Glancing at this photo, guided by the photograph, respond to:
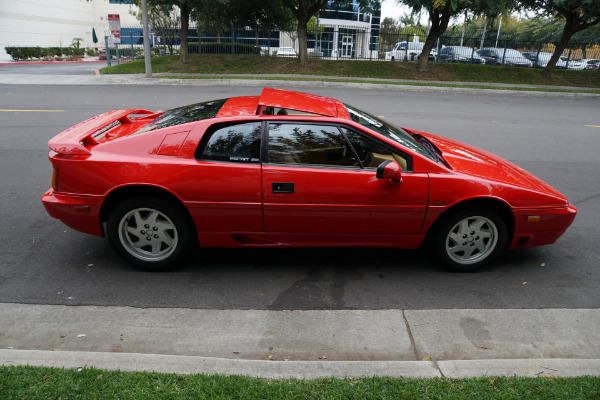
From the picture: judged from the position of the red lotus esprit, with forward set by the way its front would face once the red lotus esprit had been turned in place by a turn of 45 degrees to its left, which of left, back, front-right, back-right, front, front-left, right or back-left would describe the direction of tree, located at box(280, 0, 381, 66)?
front-left

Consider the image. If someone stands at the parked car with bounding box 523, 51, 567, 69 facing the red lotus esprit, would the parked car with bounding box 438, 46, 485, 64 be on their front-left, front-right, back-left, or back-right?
front-right

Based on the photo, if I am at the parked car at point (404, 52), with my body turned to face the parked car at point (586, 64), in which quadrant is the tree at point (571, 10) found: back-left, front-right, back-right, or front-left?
front-right

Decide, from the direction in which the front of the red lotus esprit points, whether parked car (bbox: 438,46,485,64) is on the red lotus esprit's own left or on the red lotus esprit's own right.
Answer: on the red lotus esprit's own left

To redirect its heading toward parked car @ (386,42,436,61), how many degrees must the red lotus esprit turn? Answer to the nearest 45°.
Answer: approximately 90° to its left

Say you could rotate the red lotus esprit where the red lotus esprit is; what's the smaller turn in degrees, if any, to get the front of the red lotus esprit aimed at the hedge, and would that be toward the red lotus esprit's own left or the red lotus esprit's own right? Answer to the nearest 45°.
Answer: approximately 135° to the red lotus esprit's own left

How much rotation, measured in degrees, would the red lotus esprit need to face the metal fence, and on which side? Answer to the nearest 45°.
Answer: approximately 90° to its left

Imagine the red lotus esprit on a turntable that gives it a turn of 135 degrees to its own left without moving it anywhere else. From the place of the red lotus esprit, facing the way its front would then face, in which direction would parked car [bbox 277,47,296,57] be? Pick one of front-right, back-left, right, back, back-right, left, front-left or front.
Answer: front-right

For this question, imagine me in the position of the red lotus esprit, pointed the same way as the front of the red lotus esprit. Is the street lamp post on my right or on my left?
on my left

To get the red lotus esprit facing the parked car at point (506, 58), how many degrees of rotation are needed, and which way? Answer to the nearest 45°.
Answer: approximately 45° to its left

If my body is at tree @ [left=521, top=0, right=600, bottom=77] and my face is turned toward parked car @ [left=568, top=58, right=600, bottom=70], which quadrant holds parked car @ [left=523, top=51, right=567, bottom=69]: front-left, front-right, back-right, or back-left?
front-left

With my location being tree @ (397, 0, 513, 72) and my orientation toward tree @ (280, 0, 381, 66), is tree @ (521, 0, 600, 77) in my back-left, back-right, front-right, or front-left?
back-right

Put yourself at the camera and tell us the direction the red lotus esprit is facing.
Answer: facing to the right of the viewer

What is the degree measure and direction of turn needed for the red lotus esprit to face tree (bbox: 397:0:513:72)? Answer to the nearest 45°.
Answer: approximately 90° to its left
